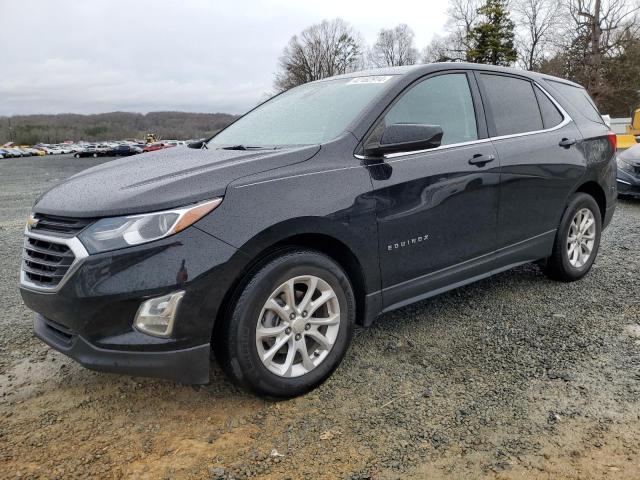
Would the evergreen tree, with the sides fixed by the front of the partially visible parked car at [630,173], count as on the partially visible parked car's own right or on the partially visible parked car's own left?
on the partially visible parked car's own right

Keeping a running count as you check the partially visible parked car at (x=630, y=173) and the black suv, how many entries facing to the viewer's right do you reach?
0

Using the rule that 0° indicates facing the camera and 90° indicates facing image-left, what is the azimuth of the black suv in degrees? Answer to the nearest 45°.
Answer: approximately 45°

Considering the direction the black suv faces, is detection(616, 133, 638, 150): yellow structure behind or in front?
behind

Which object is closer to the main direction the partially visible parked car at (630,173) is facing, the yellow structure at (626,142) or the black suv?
the black suv

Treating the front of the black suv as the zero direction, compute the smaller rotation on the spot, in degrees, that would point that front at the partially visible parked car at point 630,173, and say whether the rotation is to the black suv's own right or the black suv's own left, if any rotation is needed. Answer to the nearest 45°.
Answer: approximately 180°

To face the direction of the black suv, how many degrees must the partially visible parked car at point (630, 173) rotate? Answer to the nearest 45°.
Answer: approximately 45° to its left

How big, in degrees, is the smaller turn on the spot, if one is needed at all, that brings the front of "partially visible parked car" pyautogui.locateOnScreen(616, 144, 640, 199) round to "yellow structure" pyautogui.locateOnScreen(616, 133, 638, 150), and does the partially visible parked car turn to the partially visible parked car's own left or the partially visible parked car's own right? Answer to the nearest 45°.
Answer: approximately 135° to the partially visible parked car's own right

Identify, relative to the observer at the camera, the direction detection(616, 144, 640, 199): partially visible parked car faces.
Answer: facing the viewer and to the left of the viewer
